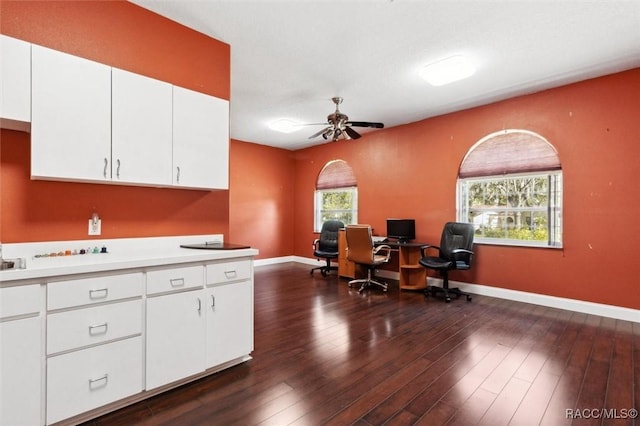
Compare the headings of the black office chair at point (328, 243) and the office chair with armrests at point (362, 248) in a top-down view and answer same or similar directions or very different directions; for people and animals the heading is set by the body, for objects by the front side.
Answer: very different directions

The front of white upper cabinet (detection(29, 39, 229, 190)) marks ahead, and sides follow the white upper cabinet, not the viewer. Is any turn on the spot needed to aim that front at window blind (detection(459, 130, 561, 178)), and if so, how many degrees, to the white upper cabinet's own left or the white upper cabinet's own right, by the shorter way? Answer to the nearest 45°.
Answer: approximately 45° to the white upper cabinet's own left

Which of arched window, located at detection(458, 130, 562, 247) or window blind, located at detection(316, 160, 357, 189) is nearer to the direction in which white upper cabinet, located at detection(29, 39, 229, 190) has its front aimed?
the arched window

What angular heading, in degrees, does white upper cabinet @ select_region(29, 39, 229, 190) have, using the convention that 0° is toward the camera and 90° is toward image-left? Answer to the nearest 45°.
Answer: approximately 315°

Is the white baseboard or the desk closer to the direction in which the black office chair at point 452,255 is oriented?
the desk

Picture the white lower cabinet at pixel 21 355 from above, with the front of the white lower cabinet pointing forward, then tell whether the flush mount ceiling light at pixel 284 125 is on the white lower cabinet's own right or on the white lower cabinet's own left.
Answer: on the white lower cabinet's own left

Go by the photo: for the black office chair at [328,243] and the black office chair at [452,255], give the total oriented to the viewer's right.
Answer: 0

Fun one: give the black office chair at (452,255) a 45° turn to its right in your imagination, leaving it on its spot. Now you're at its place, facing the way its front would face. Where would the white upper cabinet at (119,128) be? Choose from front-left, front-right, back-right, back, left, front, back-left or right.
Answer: front-left

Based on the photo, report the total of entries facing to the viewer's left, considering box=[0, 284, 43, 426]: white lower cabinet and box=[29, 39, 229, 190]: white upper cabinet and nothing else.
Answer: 0

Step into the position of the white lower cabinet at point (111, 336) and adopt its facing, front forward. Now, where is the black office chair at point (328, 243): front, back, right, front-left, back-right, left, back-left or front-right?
left

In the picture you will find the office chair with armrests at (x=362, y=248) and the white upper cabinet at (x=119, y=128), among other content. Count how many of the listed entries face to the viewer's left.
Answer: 0

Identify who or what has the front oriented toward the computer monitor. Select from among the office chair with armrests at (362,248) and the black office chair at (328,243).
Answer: the office chair with armrests
